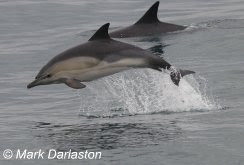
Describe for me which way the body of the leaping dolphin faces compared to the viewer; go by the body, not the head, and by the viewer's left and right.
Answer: facing to the left of the viewer

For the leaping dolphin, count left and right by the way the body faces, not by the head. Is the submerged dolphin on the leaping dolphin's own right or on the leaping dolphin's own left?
on the leaping dolphin's own right
